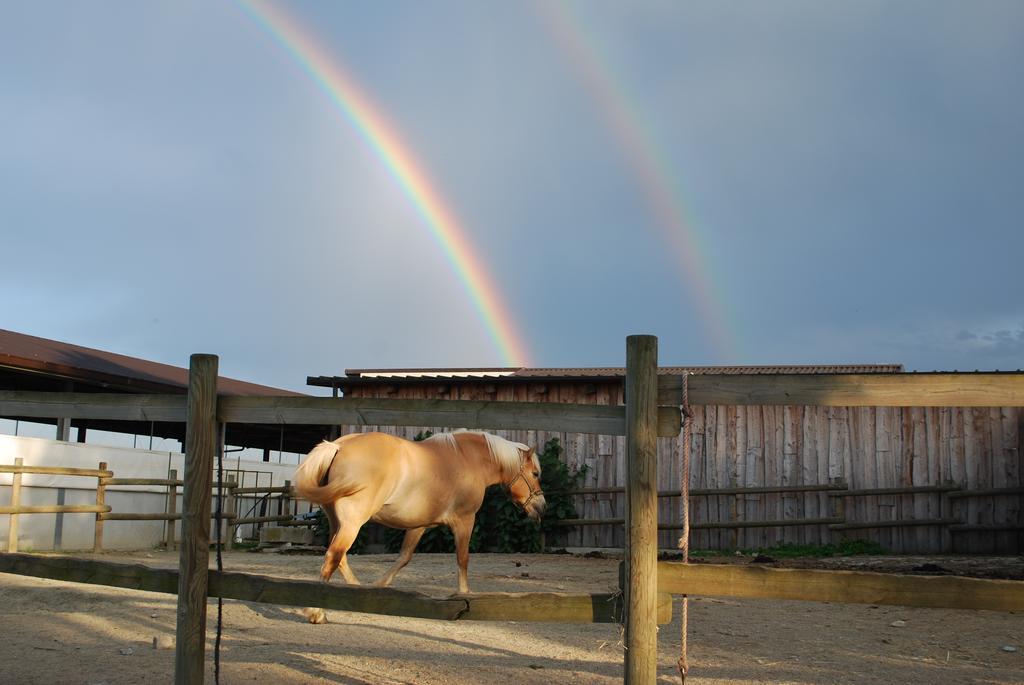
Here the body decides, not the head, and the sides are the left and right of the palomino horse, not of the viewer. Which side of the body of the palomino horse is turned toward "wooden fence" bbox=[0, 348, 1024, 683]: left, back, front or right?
right

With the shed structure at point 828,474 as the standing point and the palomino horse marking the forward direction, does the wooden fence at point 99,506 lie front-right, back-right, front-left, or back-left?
front-right

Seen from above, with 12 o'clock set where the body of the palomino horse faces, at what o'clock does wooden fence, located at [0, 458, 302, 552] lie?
The wooden fence is roughly at 8 o'clock from the palomino horse.

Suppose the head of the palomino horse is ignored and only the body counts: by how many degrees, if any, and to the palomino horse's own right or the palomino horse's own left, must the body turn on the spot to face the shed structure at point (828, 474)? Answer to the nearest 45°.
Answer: approximately 45° to the palomino horse's own left

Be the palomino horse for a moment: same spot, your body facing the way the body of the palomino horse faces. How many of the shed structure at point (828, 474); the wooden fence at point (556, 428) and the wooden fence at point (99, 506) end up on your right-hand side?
1

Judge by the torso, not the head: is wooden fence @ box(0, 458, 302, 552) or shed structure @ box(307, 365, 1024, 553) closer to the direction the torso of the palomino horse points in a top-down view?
the shed structure

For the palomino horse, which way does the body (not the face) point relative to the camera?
to the viewer's right
